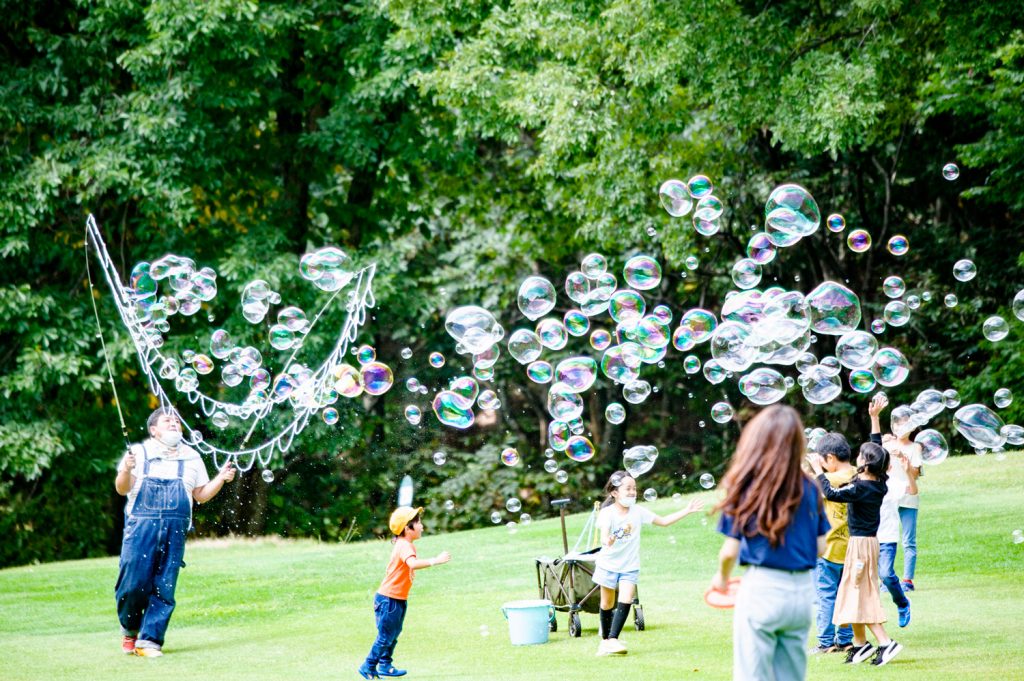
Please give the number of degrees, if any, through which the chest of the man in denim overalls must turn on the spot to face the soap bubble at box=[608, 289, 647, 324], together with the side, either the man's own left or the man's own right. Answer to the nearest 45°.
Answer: approximately 90° to the man's own left

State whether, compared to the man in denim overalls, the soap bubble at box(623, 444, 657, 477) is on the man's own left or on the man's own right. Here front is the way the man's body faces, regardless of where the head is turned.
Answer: on the man's own left

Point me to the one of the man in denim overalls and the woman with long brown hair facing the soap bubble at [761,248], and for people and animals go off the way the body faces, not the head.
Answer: the woman with long brown hair

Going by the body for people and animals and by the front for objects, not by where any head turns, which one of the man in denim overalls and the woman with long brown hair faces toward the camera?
the man in denim overalls

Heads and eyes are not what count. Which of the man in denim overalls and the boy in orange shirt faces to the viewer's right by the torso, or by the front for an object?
the boy in orange shirt

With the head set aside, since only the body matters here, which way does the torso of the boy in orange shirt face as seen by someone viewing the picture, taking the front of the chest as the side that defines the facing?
to the viewer's right

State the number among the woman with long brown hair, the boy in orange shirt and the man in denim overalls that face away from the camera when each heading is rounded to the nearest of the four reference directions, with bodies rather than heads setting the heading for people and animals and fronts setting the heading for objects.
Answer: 1

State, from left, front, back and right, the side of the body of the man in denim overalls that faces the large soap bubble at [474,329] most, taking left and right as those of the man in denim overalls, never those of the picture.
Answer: left

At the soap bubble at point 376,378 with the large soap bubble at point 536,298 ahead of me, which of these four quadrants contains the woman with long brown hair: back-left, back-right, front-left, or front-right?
front-right

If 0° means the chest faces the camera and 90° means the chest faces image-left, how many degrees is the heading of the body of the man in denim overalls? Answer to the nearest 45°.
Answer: approximately 0°

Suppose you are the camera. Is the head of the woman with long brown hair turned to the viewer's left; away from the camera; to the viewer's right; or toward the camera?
away from the camera

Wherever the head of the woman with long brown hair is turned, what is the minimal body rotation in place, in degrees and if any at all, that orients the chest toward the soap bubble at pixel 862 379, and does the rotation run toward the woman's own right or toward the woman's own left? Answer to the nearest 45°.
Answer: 0° — they already face it

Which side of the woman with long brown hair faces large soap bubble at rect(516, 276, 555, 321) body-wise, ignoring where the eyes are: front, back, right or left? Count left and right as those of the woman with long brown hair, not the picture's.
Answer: front

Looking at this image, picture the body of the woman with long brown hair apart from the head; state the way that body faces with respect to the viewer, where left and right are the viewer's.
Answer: facing away from the viewer

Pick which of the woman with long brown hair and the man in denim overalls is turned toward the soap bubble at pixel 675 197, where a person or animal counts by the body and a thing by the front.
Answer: the woman with long brown hair

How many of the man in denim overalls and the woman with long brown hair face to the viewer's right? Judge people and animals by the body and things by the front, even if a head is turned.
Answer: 0

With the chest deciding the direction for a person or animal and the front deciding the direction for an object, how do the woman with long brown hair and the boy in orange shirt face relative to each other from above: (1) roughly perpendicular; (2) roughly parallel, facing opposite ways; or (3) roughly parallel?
roughly perpendicular

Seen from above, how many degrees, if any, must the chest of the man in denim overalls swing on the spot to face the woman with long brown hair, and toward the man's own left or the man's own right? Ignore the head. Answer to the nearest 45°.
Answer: approximately 45° to the man's own left

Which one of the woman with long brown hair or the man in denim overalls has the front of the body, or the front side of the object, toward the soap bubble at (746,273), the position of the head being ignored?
the woman with long brown hair

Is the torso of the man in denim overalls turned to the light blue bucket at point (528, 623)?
no
